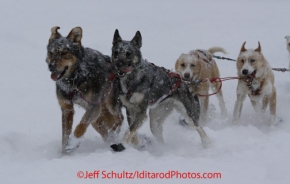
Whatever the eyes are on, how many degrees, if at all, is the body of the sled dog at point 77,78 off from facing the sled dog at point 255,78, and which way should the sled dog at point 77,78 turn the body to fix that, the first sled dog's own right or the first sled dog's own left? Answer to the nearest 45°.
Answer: approximately 180°

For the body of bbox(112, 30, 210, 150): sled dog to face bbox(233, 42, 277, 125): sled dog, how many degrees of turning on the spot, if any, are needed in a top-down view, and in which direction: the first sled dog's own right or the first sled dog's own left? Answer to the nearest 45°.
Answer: approximately 180°

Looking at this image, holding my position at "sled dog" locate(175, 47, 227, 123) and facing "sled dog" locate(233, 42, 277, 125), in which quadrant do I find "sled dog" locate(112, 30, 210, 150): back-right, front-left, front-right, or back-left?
back-right

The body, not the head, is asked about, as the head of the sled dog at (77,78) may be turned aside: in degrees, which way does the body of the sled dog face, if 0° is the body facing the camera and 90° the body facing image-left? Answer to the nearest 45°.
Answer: approximately 45°

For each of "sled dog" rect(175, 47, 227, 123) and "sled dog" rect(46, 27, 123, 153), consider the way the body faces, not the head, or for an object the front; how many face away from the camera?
0

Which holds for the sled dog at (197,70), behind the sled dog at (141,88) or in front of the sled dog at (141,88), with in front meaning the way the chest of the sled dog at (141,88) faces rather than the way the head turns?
behind

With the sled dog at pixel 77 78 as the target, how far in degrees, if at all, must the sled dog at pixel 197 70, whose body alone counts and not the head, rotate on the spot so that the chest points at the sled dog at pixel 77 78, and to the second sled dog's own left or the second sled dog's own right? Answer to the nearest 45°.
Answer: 0° — it already faces it

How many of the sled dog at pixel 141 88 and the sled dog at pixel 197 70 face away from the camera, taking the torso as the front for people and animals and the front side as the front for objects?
0

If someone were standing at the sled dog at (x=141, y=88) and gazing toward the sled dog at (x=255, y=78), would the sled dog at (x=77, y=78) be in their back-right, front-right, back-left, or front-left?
back-left

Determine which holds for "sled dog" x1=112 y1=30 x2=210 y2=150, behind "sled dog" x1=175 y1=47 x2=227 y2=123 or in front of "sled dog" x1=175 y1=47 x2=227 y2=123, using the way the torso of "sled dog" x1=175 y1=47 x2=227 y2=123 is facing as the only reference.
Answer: in front

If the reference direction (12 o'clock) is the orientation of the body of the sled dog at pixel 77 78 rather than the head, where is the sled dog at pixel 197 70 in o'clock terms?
the sled dog at pixel 197 70 is roughly at 6 o'clock from the sled dog at pixel 77 78.

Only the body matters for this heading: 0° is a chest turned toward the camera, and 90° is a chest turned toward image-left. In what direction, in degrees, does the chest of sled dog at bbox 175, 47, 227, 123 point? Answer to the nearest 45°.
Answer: approximately 45°
